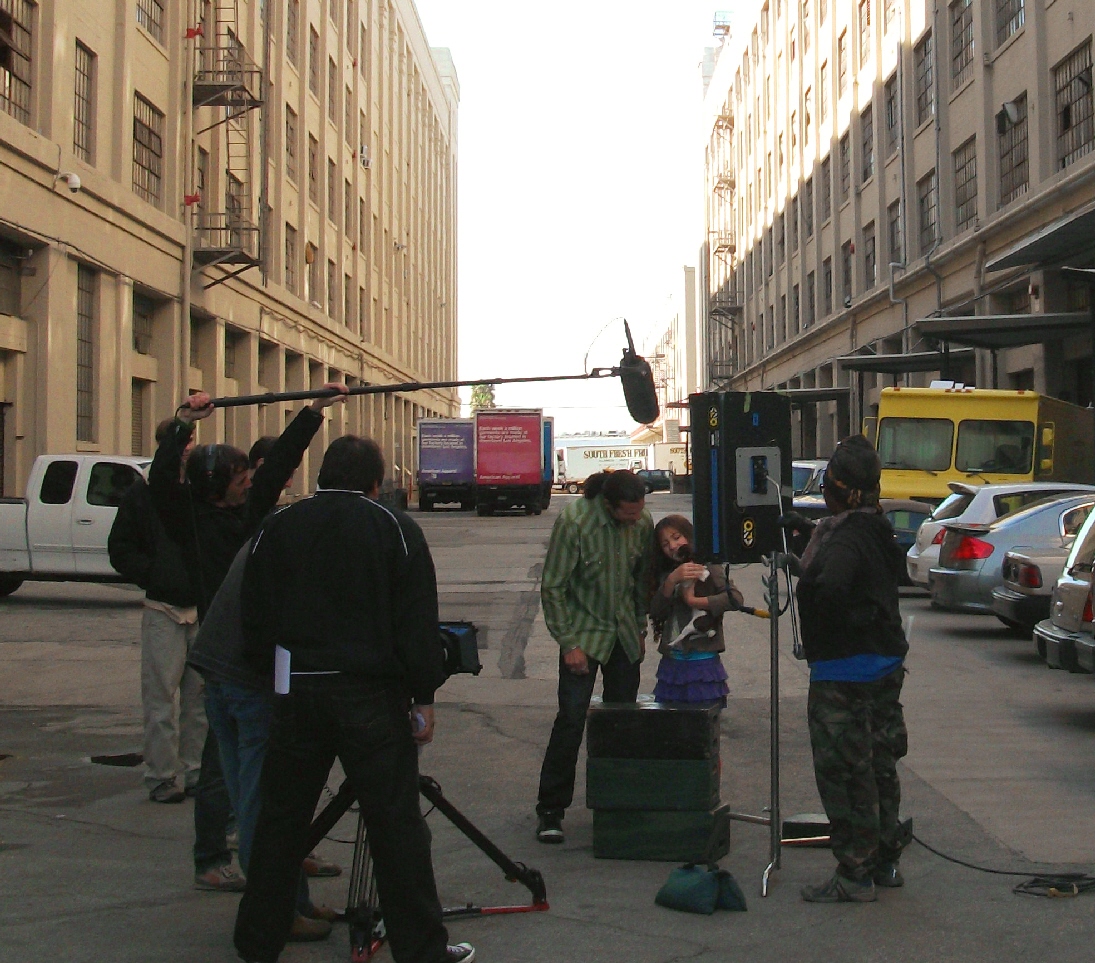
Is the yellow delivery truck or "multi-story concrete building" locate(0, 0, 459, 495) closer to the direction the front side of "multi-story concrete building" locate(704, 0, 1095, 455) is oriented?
the multi-story concrete building

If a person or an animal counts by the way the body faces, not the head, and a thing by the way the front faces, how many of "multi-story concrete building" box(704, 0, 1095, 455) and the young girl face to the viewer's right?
0

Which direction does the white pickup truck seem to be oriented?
to the viewer's right

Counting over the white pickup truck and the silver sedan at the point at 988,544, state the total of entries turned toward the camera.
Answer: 0

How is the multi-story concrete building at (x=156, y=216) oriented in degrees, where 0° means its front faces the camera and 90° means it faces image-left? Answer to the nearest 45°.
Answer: approximately 315°

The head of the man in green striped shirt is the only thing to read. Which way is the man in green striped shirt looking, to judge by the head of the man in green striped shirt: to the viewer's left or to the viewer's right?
to the viewer's right

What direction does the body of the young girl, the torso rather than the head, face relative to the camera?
toward the camera

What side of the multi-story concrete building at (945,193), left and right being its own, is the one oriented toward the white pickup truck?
front

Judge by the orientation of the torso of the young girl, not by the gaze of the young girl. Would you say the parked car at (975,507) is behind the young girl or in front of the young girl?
behind

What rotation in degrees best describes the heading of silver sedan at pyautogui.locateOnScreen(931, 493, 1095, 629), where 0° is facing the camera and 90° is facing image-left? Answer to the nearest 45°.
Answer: approximately 225°

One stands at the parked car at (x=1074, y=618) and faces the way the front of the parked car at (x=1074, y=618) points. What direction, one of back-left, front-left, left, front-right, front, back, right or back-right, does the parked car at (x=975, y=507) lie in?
front-left

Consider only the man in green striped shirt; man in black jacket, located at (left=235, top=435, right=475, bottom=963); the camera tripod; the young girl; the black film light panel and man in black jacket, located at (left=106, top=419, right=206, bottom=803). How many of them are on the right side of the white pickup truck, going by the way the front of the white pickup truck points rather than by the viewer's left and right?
6
